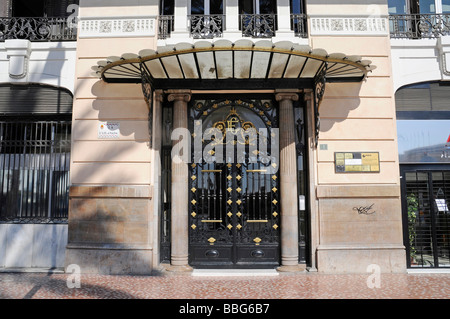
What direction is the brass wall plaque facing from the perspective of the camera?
toward the camera

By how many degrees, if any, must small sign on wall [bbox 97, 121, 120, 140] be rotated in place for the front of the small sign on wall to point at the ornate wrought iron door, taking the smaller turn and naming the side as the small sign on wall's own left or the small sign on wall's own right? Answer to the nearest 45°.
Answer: approximately 90° to the small sign on wall's own left

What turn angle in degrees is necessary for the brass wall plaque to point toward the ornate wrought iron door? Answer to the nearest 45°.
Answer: approximately 90° to its right

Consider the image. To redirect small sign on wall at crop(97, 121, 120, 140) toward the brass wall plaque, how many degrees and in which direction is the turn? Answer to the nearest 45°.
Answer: approximately 90° to its left

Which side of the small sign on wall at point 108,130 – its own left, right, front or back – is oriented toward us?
front

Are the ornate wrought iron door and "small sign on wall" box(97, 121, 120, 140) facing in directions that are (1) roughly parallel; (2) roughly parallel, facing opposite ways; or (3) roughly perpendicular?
roughly parallel

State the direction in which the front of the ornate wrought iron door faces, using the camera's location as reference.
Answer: facing the viewer

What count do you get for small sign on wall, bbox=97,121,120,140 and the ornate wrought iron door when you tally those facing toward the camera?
2

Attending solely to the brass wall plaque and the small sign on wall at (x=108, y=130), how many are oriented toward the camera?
2

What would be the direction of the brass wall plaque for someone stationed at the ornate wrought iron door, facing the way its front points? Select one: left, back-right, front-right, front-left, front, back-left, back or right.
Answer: left

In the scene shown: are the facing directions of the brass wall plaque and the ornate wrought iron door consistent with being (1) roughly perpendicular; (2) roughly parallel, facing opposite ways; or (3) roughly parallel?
roughly parallel

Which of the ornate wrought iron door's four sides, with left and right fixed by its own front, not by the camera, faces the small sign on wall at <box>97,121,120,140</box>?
right

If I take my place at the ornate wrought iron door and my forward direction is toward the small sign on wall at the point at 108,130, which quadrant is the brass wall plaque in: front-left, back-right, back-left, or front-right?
back-left
